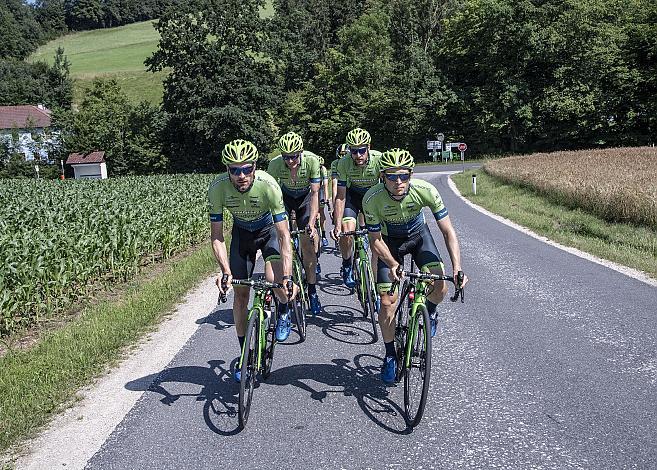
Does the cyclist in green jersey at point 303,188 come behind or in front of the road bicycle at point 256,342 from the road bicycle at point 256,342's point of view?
behind

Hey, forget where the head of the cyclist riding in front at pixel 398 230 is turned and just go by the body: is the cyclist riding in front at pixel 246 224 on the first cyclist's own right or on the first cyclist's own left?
on the first cyclist's own right

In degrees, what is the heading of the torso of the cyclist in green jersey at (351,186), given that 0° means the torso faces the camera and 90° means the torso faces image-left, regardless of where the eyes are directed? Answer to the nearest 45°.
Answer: approximately 0°

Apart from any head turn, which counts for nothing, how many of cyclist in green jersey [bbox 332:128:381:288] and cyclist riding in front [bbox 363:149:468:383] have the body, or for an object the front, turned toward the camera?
2

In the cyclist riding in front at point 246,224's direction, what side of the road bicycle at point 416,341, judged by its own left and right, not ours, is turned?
right
